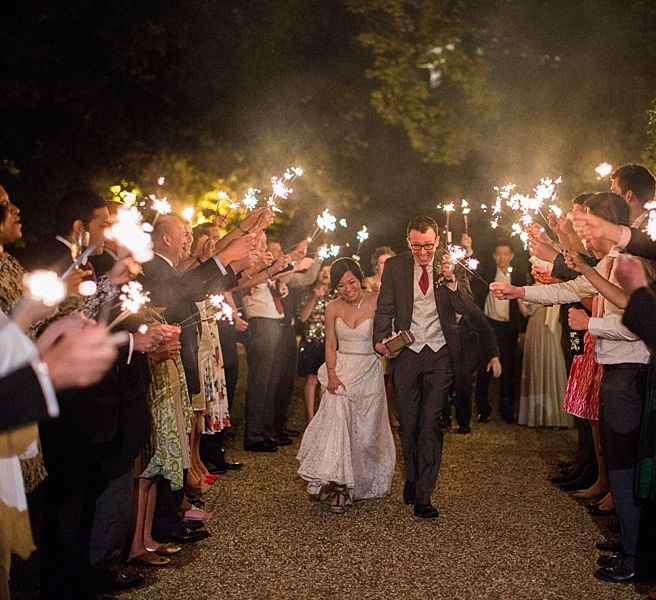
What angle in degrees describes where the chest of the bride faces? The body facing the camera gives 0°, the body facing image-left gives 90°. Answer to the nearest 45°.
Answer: approximately 0°

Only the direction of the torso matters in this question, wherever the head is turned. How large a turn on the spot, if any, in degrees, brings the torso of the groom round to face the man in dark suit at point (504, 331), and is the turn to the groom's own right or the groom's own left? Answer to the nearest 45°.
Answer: approximately 180°

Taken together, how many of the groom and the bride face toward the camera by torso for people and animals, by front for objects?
2

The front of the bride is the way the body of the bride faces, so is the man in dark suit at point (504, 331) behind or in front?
behind

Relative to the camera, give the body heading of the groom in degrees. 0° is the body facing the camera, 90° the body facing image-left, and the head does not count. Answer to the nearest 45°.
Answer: approximately 0°
